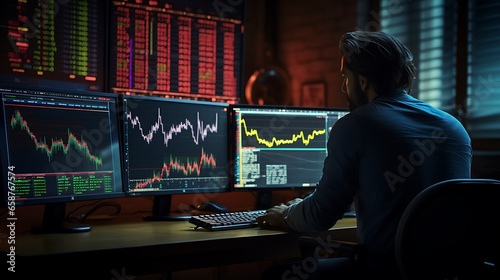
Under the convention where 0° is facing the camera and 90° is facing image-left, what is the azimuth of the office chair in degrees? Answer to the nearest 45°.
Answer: approximately 135°

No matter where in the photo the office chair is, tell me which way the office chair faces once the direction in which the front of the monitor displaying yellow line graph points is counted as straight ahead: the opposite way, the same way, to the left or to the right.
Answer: the opposite way

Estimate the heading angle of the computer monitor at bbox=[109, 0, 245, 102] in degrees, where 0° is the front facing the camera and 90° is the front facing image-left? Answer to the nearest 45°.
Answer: approximately 315°

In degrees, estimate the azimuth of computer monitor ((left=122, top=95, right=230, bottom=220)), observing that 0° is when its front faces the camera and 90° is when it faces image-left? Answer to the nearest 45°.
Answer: approximately 315°

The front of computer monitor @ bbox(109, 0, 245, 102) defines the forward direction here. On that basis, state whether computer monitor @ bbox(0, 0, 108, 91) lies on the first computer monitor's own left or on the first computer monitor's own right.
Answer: on the first computer monitor's own right
